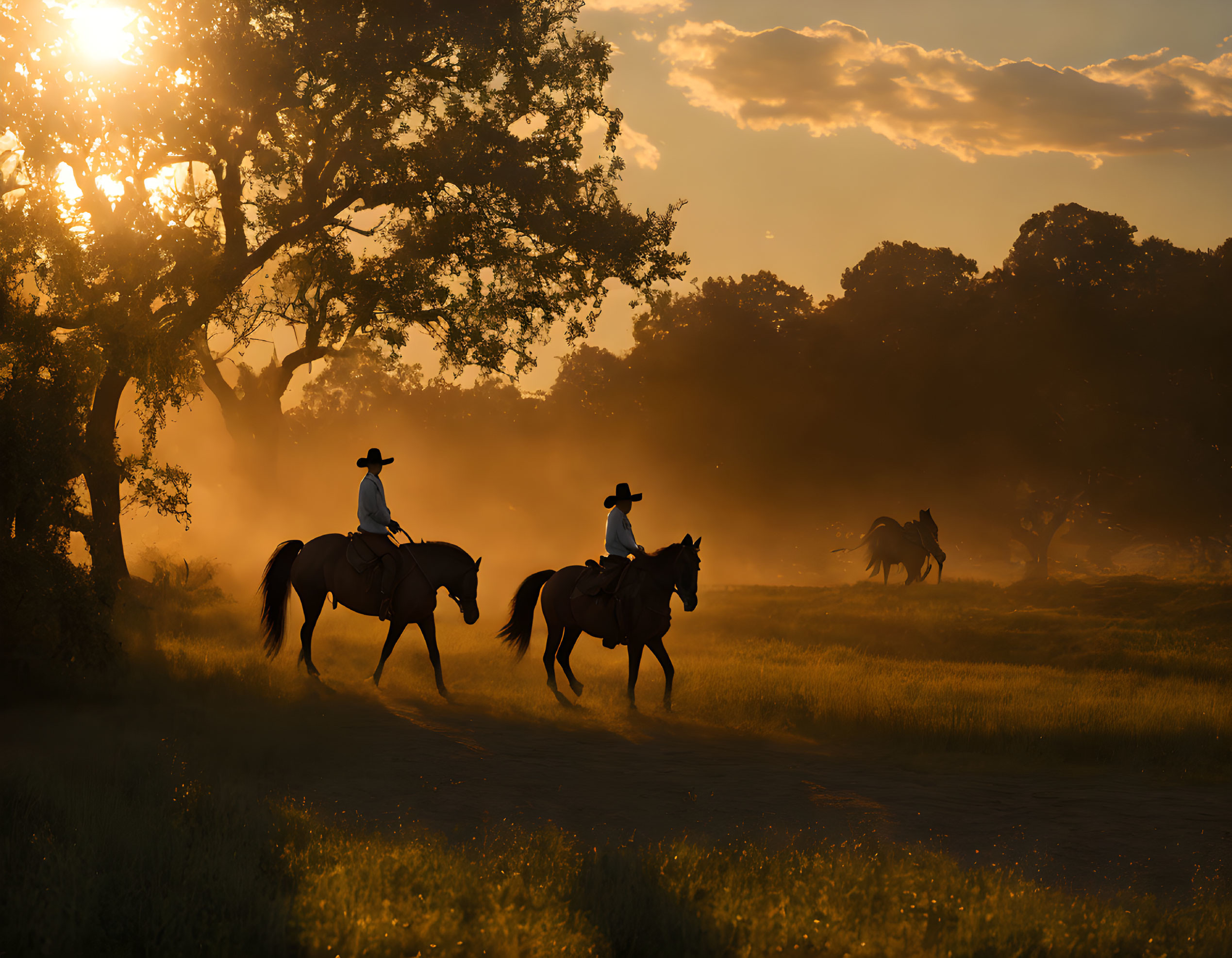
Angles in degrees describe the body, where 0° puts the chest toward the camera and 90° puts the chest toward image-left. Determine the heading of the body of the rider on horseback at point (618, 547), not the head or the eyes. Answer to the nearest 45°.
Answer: approximately 270°

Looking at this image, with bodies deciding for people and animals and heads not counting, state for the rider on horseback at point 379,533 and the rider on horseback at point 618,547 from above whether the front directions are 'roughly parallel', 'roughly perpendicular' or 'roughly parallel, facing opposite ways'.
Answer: roughly parallel

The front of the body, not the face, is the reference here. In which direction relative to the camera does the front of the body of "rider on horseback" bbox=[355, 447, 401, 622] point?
to the viewer's right

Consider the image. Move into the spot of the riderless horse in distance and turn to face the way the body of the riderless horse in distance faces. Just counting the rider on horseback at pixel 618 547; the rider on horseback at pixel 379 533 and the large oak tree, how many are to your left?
0

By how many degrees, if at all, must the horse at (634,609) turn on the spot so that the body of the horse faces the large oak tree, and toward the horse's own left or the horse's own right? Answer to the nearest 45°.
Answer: approximately 180°

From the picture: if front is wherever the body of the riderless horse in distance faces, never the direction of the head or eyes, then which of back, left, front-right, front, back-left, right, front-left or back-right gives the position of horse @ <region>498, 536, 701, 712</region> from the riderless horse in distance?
right

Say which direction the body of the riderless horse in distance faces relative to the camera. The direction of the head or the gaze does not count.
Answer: to the viewer's right

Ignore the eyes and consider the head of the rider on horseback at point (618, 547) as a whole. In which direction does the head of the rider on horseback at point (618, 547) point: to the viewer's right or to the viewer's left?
to the viewer's right

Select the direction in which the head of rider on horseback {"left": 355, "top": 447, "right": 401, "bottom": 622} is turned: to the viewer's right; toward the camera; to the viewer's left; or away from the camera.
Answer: to the viewer's right

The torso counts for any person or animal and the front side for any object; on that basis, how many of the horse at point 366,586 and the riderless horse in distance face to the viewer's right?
2

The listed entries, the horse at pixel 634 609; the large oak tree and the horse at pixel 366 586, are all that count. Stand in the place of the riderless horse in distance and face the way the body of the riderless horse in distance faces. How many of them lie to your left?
0

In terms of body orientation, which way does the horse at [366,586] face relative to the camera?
to the viewer's right

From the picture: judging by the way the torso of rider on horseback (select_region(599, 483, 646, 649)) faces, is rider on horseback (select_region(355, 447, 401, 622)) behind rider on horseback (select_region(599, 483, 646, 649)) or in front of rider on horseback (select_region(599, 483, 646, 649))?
behind
